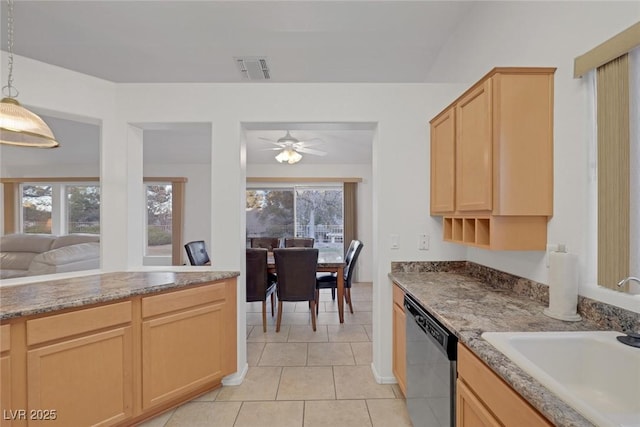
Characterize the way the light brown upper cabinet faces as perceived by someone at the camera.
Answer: facing to the left of the viewer

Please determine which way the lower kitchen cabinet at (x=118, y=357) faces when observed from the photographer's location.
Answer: facing the viewer and to the right of the viewer

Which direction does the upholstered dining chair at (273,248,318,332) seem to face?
away from the camera

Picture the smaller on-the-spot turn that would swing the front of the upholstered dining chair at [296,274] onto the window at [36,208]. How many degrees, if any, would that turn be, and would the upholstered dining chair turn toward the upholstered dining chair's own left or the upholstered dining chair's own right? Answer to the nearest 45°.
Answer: approximately 45° to the upholstered dining chair's own left

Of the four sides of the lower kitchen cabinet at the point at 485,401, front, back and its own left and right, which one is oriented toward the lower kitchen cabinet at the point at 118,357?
front

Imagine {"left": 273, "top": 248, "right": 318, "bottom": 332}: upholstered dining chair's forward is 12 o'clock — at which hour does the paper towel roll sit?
The paper towel roll is roughly at 5 o'clock from the upholstered dining chair.

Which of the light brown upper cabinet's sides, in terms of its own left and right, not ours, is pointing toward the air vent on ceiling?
front

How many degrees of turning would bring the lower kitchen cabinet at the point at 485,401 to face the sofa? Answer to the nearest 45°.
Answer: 0° — it already faces it

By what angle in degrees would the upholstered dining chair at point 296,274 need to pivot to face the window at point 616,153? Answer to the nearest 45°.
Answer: approximately 135° to its right

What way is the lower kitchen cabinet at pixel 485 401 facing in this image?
to the viewer's left

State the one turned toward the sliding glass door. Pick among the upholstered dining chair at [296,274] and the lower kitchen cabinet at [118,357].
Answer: the upholstered dining chair

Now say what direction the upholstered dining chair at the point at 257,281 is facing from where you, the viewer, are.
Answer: facing away from the viewer and to the right of the viewer
